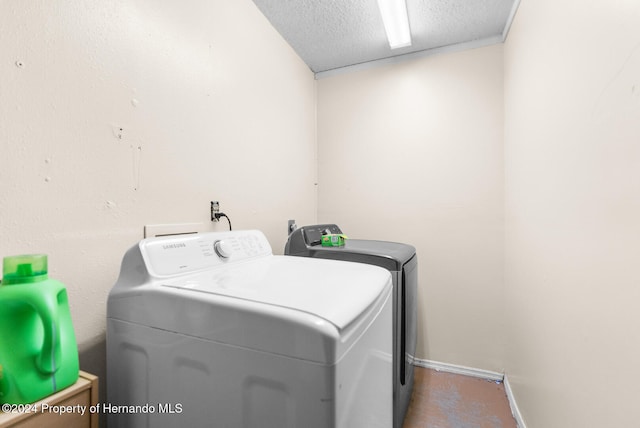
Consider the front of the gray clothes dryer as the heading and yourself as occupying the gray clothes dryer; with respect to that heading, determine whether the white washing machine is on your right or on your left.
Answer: on your right

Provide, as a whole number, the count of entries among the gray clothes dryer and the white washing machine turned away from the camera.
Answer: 0

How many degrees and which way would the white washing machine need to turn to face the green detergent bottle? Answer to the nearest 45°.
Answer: approximately 135° to its right

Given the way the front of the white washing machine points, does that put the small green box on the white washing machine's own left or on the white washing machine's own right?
on the white washing machine's own left

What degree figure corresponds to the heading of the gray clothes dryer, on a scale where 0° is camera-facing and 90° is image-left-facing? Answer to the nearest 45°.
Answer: approximately 270°

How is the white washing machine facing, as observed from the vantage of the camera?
facing the viewer and to the right of the viewer

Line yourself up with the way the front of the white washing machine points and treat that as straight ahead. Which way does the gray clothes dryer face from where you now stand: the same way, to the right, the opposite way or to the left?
the same way
